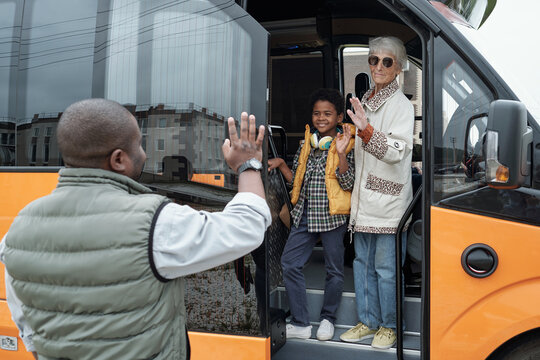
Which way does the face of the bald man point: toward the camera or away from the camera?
away from the camera

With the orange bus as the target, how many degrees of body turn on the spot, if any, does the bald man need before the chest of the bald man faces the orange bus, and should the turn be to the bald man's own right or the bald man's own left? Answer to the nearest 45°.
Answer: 0° — they already face it

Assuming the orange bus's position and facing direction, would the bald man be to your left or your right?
on your right

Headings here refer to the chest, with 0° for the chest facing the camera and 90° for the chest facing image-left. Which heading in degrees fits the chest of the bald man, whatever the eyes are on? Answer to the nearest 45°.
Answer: approximately 225°

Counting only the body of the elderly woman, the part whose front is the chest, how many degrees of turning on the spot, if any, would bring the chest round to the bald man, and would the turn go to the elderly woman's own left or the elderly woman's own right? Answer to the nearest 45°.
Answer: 0° — they already face them

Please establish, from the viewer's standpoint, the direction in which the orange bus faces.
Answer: facing to the right of the viewer

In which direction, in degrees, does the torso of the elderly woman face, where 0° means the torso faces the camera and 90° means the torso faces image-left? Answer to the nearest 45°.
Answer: approximately 45°

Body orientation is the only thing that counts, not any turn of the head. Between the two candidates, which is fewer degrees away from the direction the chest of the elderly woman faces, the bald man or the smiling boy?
the bald man
